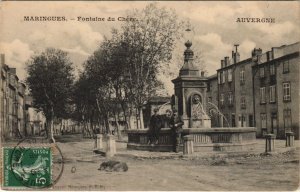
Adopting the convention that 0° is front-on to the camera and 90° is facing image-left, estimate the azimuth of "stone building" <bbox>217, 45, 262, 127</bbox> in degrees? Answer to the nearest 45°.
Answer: approximately 45°

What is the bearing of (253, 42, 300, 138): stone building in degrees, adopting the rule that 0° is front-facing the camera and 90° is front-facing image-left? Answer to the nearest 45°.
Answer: approximately 45°

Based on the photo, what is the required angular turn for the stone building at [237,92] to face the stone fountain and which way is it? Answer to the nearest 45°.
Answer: approximately 45° to its left

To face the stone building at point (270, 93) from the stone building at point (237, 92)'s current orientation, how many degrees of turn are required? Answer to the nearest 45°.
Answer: approximately 45° to its left
